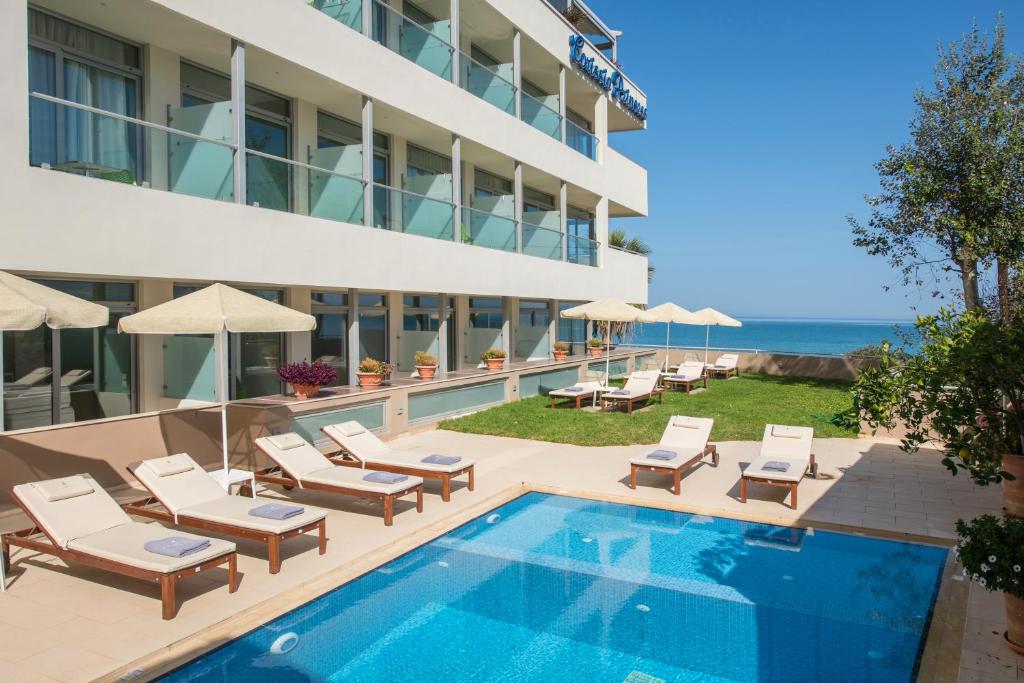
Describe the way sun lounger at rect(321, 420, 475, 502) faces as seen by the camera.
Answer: facing the viewer and to the right of the viewer

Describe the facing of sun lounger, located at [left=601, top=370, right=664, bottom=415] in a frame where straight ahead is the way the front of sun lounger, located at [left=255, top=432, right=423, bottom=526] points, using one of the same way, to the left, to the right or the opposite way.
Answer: to the right

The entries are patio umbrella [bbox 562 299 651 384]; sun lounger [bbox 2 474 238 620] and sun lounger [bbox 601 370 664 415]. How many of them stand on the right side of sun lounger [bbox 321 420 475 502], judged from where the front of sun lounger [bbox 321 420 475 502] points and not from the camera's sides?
1

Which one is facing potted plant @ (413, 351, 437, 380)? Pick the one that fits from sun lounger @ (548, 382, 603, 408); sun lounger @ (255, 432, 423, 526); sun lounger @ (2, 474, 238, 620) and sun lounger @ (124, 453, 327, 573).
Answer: sun lounger @ (548, 382, 603, 408)

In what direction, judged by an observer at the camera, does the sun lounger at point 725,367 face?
facing the viewer and to the left of the viewer

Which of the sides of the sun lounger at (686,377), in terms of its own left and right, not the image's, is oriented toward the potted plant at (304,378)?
front

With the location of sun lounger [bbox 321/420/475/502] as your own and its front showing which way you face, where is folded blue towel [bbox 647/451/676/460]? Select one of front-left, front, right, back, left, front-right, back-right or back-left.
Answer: front-left

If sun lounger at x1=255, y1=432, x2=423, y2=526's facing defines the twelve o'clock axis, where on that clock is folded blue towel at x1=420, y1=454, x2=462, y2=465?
The folded blue towel is roughly at 10 o'clock from the sun lounger.

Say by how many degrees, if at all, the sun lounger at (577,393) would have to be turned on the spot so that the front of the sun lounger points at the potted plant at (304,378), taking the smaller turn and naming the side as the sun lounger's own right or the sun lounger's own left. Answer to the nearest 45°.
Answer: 0° — it already faces it

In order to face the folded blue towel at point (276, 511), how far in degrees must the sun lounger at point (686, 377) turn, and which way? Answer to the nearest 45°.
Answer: approximately 45° to its left

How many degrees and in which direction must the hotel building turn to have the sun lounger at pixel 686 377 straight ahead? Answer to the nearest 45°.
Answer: approximately 90° to its left

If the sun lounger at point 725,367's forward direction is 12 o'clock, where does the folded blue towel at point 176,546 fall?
The folded blue towel is roughly at 11 o'clock from the sun lounger.

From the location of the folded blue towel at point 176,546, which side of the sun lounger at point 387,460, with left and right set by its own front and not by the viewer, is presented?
right

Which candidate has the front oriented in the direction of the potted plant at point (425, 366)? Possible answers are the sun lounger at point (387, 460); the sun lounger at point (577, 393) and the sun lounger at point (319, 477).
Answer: the sun lounger at point (577, 393)

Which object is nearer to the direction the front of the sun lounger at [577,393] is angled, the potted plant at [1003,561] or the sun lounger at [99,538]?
the sun lounger

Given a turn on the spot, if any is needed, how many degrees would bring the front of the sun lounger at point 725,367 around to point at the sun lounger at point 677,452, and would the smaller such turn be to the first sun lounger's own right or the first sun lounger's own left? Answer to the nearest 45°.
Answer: approximately 45° to the first sun lounger's own left

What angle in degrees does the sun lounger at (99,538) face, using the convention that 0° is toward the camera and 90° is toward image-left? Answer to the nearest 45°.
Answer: approximately 315°

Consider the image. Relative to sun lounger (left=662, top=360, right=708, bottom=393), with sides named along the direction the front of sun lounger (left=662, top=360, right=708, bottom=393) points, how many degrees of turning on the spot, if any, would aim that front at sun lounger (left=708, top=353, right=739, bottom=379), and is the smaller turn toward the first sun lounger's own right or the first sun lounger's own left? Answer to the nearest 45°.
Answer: approximately 135° to the first sun lounger's own right

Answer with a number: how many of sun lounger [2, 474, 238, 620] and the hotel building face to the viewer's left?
0

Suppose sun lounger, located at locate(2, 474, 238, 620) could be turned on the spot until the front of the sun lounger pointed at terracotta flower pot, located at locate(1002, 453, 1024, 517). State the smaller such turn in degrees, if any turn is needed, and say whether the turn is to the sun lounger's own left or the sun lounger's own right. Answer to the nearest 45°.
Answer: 0° — it already faces it
